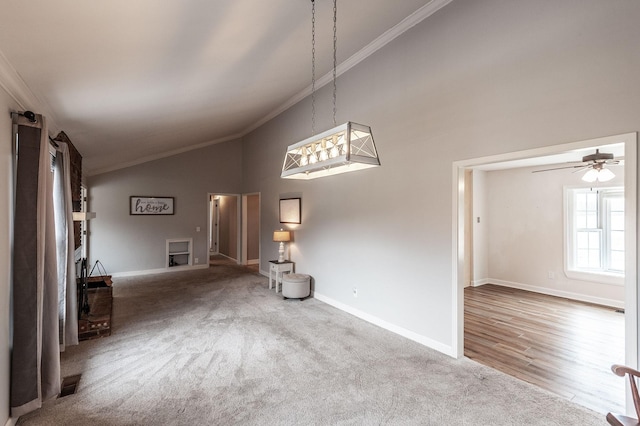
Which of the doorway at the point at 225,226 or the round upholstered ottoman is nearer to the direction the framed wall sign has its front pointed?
the round upholstered ottoman

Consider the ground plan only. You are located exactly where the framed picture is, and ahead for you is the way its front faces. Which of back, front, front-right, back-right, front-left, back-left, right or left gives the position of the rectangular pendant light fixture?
front-left

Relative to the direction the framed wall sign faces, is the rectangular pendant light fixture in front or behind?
in front

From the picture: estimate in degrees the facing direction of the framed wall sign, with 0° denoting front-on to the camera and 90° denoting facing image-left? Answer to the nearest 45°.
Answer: approximately 0°

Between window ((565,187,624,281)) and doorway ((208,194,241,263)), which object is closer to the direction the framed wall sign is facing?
the window

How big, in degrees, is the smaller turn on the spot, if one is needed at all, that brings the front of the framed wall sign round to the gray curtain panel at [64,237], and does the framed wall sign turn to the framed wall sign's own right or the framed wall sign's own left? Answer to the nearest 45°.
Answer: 0° — it already faces it

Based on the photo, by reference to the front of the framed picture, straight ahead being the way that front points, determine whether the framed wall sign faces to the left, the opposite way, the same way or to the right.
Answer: to the left

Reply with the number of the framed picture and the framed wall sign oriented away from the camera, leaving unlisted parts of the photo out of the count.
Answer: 0

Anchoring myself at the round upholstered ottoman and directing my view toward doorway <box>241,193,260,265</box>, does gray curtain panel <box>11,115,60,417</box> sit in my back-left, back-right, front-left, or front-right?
back-left

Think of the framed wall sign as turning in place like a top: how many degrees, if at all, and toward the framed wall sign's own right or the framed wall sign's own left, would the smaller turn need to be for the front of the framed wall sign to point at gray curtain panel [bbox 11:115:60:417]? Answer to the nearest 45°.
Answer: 0° — it already faces it

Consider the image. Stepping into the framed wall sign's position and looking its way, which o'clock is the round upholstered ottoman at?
The round upholstered ottoman is roughly at 11 o'clock from the framed wall sign.

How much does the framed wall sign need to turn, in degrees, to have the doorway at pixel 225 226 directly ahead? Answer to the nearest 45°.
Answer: approximately 135° to its left
